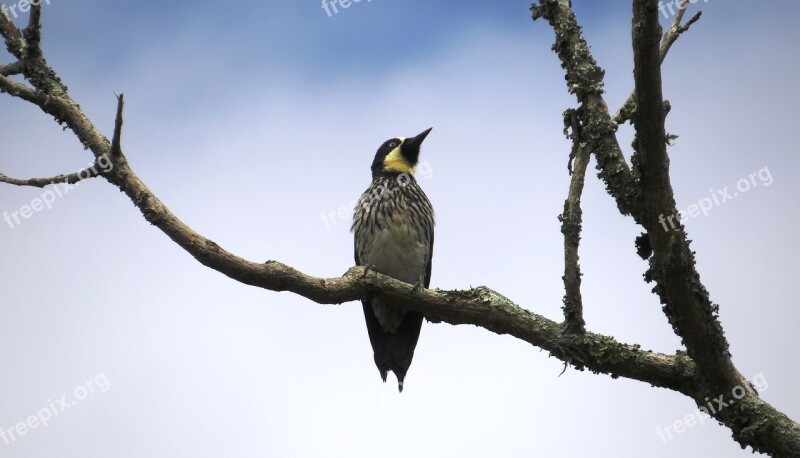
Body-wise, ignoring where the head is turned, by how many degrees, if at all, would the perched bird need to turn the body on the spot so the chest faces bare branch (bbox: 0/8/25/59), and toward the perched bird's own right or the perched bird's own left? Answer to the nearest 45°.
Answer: approximately 45° to the perched bird's own right

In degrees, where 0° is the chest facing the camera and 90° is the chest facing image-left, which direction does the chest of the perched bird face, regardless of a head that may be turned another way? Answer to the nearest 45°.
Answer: approximately 0°
